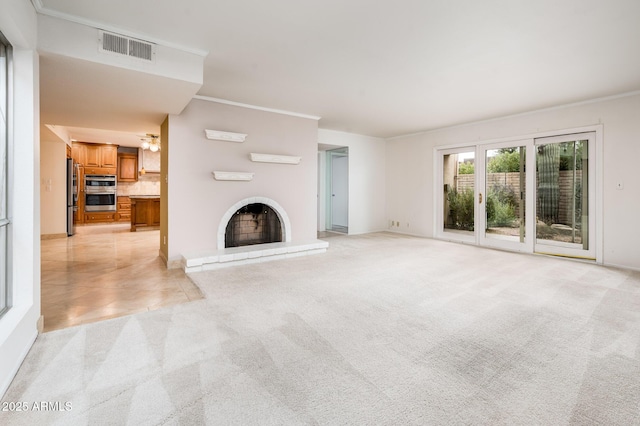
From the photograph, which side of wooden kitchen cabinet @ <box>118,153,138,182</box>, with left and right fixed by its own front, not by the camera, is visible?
front

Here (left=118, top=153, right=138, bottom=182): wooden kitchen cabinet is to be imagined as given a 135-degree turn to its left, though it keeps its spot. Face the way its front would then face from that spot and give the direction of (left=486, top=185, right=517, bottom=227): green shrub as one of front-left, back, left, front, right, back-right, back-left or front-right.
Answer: right

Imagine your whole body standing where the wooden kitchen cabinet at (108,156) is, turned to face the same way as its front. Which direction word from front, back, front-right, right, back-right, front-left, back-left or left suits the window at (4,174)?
front

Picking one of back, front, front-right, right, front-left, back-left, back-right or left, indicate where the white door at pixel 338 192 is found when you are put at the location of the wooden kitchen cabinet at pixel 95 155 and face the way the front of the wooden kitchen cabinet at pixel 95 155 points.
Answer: front-left

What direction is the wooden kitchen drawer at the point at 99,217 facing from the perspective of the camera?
toward the camera

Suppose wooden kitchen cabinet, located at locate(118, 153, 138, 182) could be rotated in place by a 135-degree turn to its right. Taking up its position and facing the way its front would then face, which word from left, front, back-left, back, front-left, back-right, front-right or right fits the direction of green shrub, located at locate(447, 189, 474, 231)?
back

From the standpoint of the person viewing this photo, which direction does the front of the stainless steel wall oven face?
facing the viewer

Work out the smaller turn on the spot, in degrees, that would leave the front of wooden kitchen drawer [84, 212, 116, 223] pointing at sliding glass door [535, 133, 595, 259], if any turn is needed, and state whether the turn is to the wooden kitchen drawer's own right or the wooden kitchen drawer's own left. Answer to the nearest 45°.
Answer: approximately 45° to the wooden kitchen drawer's own left

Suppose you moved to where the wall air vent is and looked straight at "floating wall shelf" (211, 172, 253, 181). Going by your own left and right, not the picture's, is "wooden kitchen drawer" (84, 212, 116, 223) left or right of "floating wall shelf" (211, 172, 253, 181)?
left

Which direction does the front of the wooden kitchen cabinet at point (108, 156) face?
toward the camera
